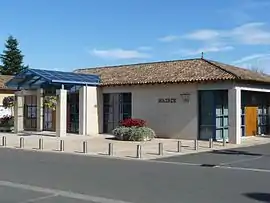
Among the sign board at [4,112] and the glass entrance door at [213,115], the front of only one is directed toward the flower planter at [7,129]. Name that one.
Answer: the sign board

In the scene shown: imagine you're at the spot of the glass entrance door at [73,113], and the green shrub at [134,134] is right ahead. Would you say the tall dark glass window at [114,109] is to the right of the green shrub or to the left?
left

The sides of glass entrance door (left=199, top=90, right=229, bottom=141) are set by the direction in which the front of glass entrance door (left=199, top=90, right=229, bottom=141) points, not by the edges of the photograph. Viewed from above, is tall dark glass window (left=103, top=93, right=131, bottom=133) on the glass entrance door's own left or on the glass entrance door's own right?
on the glass entrance door's own right

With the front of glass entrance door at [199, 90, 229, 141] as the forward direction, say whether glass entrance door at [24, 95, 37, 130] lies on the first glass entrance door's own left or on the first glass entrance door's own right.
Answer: on the first glass entrance door's own right

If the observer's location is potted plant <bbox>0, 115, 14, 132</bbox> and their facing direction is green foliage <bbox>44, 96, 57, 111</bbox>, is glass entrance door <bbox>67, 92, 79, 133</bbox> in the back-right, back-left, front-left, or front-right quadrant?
front-left

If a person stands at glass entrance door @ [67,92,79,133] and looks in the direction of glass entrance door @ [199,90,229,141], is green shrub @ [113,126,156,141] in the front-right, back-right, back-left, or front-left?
front-right

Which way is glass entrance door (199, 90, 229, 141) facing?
toward the camera

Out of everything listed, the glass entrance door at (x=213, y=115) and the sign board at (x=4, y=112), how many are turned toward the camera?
2

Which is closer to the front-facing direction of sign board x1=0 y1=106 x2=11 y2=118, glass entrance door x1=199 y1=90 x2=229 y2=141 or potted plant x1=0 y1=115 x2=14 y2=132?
the potted plant

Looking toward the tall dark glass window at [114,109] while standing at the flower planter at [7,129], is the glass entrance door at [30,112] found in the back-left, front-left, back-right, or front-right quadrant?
front-left

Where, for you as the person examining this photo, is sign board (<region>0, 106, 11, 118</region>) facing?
facing the viewer

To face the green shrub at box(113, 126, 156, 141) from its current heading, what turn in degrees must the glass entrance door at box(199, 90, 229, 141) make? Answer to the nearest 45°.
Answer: approximately 90° to its right

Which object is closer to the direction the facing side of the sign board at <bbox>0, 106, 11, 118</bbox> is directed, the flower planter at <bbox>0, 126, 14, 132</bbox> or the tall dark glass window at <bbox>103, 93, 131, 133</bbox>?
the flower planter

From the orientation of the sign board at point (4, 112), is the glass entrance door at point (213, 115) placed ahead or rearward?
ahead

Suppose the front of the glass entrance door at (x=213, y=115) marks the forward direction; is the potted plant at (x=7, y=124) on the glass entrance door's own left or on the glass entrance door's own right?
on the glass entrance door's own right

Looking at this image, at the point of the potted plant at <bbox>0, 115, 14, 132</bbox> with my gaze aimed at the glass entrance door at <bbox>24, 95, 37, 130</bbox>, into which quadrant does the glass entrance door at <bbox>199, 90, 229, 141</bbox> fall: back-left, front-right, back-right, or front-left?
front-right
